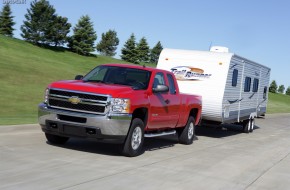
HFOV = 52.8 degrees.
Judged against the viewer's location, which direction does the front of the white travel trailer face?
facing the viewer and to the left of the viewer

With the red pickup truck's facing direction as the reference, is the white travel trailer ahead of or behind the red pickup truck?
behind

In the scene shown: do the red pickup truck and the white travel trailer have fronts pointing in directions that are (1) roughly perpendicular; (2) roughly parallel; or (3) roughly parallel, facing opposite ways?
roughly parallel

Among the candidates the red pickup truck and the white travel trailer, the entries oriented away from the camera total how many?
0

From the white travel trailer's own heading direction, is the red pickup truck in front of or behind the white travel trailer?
in front
